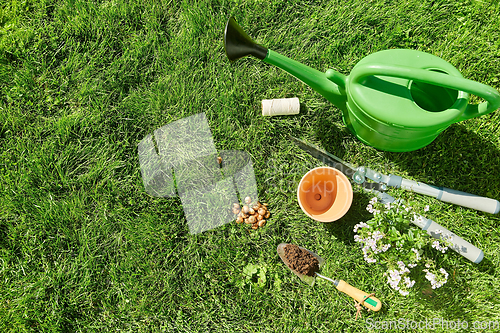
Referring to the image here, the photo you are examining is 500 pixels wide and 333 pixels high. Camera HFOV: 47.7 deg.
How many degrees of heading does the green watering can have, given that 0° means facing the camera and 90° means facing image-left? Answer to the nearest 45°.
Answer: approximately 90°
